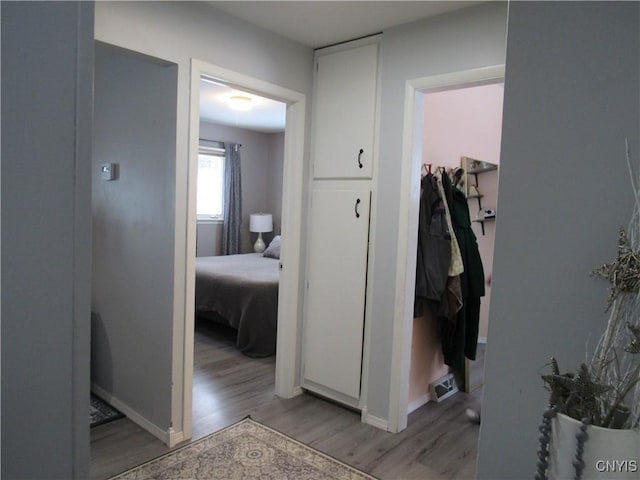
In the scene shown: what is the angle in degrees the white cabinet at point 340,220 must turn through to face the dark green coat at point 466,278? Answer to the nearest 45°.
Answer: approximately 135° to its left

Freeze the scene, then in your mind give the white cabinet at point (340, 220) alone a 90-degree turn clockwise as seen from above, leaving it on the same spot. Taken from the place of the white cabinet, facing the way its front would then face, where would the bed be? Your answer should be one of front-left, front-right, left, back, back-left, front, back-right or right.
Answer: front

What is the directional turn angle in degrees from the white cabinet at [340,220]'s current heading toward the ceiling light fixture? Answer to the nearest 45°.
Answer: approximately 90° to its right

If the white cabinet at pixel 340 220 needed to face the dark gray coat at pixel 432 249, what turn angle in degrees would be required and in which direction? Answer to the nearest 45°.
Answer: approximately 135° to its left
